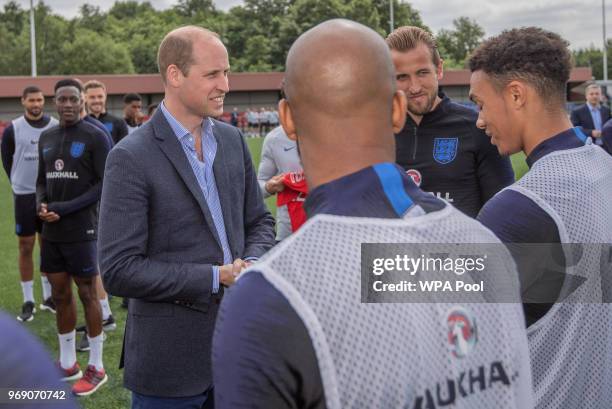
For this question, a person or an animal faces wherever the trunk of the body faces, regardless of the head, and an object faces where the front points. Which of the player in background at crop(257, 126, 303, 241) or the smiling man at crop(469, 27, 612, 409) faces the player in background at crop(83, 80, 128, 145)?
the smiling man

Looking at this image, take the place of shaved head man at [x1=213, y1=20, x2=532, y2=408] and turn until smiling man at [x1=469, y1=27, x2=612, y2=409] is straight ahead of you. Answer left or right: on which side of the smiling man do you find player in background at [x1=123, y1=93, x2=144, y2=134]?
left

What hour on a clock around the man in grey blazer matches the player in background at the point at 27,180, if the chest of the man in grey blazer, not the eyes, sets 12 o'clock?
The player in background is roughly at 7 o'clock from the man in grey blazer.

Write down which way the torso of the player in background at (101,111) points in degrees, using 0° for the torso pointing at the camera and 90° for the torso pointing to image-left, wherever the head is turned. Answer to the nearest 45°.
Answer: approximately 0°

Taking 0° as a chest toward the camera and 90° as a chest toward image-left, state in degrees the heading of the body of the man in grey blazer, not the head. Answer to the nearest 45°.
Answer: approximately 315°

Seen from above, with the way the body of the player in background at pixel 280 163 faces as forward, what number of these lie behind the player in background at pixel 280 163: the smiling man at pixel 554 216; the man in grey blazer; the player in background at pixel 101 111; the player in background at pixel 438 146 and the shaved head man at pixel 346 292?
1

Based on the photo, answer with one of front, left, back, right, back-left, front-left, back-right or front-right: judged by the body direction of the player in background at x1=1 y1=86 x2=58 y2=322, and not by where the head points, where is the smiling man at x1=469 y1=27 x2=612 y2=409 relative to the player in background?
front

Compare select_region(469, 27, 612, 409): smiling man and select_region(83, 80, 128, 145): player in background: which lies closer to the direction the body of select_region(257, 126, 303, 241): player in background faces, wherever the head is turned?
the smiling man

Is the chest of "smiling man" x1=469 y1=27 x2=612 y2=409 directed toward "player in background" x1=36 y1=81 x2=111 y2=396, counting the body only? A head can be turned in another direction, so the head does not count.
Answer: yes

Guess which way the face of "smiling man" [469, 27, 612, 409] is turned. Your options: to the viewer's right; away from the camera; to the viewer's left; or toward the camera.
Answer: to the viewer's left

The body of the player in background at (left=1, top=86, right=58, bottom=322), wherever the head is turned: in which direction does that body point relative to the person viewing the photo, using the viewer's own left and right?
facing the viewer

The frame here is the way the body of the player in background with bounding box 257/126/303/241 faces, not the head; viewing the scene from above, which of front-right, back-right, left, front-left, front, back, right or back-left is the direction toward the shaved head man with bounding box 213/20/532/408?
front-right

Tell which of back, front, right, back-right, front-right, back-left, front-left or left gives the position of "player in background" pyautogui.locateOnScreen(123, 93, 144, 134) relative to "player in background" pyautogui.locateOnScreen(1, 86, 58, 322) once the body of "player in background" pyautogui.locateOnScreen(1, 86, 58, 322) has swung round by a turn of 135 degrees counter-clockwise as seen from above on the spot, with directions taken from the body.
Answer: front

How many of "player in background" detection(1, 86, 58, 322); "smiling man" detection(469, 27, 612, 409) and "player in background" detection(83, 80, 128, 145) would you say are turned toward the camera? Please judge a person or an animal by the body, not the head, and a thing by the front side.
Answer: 2

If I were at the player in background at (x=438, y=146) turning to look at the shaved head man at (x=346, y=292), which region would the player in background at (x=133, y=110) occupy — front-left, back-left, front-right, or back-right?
back-right

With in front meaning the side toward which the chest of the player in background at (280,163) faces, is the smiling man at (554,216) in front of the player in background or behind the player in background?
in front

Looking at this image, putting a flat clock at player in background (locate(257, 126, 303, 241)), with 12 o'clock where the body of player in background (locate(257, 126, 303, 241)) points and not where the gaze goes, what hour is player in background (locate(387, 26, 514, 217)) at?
player in background (locate(387, 26, 514, 217)) is roughly at 1 o'clock from player in background (locate(257, 126, 303, 241)).

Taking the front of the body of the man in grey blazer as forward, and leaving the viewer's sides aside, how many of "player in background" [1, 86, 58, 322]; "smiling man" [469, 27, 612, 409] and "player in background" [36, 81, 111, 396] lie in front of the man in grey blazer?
1

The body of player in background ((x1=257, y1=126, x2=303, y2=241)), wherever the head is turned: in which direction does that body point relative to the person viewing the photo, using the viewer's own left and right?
facing the viewer and to the right of the viewer

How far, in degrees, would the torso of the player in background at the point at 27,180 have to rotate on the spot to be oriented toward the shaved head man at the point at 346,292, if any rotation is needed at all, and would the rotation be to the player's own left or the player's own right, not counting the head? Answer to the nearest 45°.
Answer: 0° — they already face them
